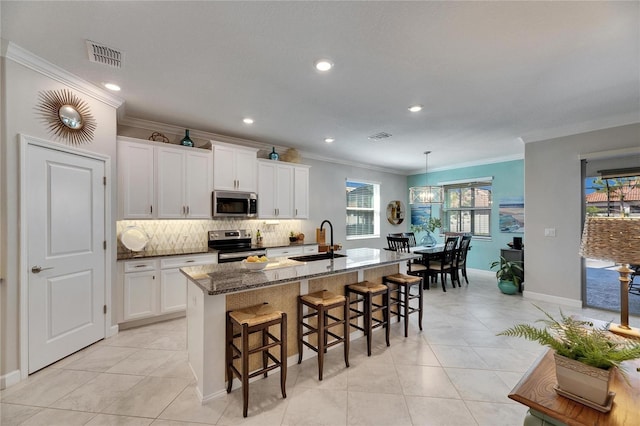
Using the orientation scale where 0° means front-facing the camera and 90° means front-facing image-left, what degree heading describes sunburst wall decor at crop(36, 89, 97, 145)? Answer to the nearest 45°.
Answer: approximately 315°

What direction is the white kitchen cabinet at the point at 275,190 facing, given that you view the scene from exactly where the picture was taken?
facing the viewer and to the right of the viewer

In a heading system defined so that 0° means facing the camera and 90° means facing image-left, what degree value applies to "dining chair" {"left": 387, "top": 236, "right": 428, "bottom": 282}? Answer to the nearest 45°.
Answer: approximately 225°

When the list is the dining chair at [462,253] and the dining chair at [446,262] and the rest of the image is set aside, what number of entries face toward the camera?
0

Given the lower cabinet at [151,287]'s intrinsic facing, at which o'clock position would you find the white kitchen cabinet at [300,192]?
The white kitchen cabinet is roughly at 10 o'clock from the lower cabinet.

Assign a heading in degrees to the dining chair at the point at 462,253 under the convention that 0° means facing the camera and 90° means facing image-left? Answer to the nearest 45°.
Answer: approximately 90°

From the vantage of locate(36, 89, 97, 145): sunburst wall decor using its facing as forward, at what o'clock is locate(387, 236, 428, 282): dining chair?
The dining chair is roughly at 11 o'clock from the sunburst wall decor.

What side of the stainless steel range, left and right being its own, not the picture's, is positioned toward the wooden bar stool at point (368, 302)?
front

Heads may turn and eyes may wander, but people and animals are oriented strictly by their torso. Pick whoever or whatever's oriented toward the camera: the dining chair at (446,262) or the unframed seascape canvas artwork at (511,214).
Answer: the unframed seascape canvas artwork

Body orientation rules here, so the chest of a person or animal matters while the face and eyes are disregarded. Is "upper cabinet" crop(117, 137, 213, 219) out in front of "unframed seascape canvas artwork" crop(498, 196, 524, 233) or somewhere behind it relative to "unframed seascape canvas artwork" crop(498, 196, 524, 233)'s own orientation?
in front

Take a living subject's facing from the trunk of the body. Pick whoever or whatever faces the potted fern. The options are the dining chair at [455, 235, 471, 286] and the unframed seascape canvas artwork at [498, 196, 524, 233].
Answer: the unframed seascape canvas artwork

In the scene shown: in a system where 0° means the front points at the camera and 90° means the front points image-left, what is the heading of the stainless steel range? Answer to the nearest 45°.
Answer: approximately 315°

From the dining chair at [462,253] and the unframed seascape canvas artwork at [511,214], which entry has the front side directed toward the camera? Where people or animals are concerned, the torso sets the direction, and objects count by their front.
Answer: the unframed seascape canvas artwork

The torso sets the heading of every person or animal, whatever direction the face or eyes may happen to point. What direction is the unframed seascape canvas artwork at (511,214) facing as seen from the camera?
toward the camera

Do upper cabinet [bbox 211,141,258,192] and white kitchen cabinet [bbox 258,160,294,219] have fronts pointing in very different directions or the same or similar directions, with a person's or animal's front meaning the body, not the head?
same or similar directions

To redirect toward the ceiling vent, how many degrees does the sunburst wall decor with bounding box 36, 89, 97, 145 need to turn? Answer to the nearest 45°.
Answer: approximately 45° to its left

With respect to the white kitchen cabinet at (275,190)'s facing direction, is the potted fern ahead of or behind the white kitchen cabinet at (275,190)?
ahead
